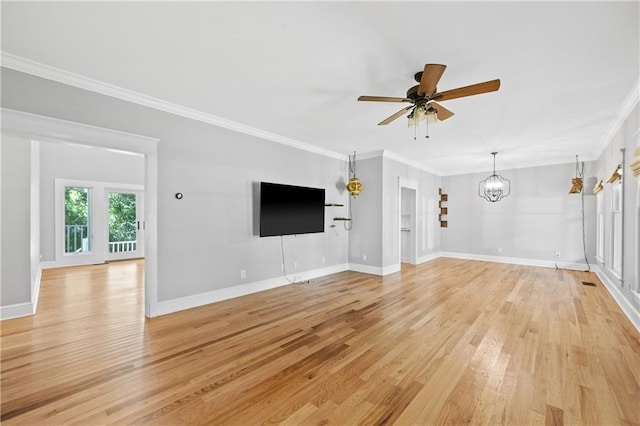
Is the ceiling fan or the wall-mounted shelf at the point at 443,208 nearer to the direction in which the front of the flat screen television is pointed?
the ceiling fan

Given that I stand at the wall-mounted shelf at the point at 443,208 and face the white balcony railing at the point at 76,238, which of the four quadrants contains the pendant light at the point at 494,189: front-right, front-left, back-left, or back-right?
back-left

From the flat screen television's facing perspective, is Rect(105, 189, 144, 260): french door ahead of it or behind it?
behind

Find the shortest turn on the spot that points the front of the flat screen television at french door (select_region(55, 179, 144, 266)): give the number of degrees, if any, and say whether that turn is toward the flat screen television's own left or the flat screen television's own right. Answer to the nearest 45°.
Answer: approximately 180°

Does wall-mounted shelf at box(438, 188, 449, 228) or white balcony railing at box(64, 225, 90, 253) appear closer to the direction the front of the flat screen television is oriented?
the wall-mounted shelf

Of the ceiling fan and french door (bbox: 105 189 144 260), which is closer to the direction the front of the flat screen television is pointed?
the ceiling fan

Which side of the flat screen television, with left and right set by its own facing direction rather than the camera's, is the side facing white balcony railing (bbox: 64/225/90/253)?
back

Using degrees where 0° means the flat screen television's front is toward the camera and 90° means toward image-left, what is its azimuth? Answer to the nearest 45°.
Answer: approximately 315°

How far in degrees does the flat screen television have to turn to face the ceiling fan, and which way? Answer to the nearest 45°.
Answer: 0° — it already faces it

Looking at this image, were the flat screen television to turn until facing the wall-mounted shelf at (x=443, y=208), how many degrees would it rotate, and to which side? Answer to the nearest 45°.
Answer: approximately 90° to its left

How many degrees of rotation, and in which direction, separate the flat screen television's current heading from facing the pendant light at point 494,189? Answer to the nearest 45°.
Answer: approximately 45° to its left

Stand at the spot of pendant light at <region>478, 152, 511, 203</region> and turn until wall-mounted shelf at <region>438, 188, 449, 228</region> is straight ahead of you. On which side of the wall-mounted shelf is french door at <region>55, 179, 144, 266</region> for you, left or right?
left
